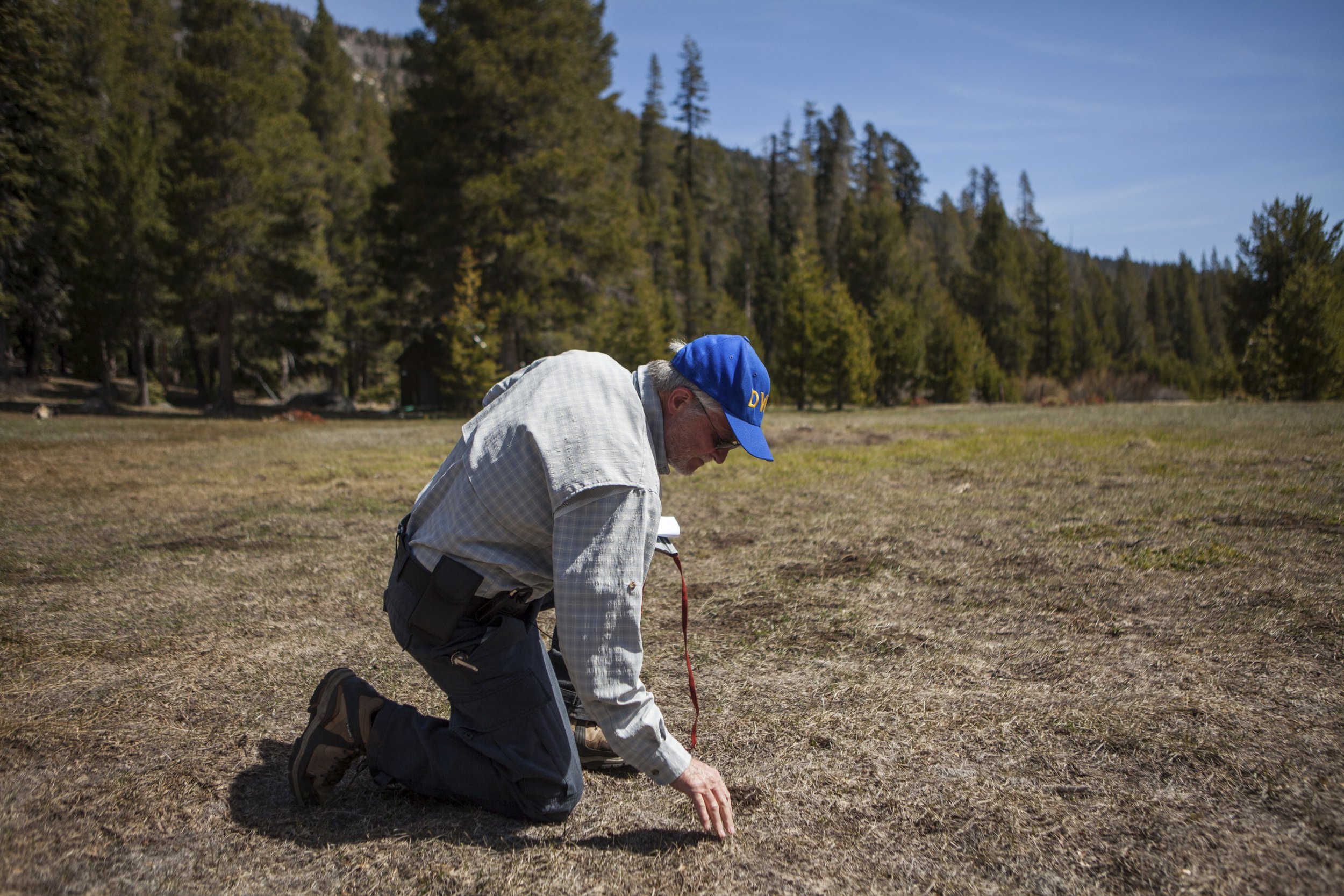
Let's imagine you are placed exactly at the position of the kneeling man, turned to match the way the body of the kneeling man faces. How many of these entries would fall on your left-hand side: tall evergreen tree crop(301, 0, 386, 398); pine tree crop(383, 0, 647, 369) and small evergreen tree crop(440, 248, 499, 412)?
3

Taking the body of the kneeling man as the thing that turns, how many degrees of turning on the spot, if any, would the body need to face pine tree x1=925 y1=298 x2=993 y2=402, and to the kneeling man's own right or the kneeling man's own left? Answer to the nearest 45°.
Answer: approximately 45° to the kneeling man's own left

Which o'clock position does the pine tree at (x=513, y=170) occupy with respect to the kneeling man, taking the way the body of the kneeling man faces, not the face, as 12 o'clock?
The pine tree is roughly at 9 o'clock from the kneeling man.

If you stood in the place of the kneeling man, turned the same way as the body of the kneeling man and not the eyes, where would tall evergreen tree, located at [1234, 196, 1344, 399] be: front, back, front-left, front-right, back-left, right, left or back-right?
front-left

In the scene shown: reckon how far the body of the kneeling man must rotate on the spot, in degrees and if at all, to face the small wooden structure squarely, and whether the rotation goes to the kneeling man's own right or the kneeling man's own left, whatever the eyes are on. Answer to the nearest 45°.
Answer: approximately 90° to the kneeling man's own left

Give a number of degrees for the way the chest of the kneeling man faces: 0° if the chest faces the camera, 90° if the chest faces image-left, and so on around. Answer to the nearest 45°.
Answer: approximately 270°

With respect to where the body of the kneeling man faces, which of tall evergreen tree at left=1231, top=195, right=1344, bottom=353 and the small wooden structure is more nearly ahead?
the tall evergreen tree

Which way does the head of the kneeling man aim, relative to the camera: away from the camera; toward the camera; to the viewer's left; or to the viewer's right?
to the viewer's right

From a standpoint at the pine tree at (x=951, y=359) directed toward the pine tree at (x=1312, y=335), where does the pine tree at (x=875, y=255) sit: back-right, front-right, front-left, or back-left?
back-left

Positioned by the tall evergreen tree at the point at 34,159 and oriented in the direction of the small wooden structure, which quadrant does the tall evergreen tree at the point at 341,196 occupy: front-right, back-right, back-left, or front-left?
front-left

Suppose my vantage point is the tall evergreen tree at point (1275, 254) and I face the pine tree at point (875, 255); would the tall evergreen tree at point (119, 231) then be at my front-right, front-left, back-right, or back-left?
front-left

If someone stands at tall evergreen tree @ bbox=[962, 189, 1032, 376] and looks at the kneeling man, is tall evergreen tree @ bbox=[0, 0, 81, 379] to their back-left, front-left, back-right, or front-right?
front-right

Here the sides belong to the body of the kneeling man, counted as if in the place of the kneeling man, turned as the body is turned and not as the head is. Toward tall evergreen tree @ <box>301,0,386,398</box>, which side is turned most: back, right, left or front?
left
